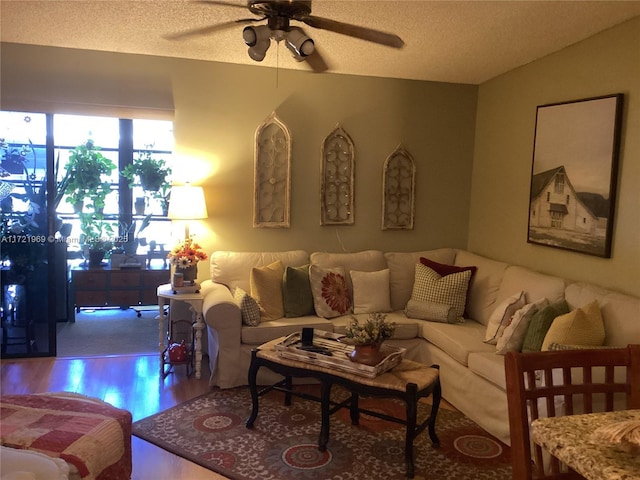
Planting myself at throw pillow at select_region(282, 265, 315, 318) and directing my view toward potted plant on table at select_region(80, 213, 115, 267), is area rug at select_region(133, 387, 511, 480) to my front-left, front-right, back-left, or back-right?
back-left

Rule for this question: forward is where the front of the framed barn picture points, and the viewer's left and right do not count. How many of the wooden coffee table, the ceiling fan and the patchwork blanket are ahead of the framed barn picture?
3

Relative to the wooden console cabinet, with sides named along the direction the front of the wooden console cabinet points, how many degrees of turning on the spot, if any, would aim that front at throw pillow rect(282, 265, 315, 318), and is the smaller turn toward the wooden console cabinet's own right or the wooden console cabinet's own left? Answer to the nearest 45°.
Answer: approximately 45° to the wooden console cabinet's own left

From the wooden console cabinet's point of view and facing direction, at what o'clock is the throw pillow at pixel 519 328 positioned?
The throw pillow is roughly at 11 o'clock from the wooden console cabinet.

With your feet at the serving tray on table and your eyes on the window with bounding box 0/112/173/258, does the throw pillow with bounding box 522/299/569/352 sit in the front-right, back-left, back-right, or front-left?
back-right

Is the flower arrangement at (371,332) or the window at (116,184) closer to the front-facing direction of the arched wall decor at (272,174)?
the flower arrangement

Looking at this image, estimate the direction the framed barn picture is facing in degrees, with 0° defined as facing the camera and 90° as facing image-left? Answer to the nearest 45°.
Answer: approximately 45°

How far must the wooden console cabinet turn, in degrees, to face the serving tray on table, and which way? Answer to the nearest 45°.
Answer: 0° — it already faces it

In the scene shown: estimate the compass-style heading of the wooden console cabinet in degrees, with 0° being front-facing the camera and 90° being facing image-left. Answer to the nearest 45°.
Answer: approximately 0°

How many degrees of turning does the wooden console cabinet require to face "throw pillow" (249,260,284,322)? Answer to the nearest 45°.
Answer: approximately 45° to its left

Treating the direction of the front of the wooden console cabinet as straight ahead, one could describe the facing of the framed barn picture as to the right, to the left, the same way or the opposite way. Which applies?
to the right
